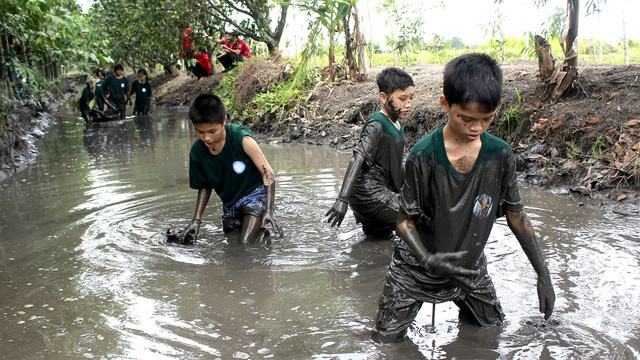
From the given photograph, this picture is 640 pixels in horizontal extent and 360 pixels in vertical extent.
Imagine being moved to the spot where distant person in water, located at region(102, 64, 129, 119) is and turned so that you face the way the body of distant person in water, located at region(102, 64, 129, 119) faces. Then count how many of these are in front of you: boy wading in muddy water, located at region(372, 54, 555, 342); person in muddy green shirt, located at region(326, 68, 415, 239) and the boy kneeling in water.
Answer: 3

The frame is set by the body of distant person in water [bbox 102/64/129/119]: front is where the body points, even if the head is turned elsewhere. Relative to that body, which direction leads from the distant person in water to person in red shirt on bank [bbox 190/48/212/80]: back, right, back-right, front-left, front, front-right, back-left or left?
back-left

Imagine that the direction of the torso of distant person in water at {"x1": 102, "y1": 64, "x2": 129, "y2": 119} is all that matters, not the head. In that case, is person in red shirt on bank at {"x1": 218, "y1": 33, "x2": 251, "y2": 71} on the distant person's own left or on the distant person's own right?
on the distant person's own left

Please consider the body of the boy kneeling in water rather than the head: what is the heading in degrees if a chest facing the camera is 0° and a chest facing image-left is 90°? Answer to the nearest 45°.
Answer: approximately 45°

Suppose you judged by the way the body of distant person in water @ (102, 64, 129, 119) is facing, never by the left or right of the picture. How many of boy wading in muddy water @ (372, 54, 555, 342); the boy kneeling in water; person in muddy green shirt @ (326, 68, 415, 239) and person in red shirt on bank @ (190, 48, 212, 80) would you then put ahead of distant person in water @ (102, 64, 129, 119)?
3

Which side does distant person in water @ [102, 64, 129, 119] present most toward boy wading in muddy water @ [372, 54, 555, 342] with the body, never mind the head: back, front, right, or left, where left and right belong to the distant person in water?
front

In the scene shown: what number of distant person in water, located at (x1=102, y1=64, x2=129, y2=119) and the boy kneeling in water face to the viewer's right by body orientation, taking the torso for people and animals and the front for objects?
0

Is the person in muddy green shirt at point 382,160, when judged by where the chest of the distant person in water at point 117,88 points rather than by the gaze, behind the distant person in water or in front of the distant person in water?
in front

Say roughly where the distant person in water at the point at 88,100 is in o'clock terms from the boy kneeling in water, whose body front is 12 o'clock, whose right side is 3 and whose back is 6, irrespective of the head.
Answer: The distant person in water is roughly at 4 o'clock from the boy kneeling in water.

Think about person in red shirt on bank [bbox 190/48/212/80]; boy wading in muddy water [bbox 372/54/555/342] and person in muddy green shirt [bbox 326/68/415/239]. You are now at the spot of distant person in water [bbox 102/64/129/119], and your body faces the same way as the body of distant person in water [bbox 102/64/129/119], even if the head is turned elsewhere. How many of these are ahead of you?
2

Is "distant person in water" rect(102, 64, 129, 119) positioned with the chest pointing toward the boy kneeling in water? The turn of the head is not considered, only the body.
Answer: yes

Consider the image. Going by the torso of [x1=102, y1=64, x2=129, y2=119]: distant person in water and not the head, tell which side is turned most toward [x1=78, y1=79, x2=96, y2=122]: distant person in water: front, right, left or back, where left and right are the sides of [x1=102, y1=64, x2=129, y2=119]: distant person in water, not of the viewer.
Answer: right

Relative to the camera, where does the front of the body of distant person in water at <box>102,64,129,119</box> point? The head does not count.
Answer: toward the camera

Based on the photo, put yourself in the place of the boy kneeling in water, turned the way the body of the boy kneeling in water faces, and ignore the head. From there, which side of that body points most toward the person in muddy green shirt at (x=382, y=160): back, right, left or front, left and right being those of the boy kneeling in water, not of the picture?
left
